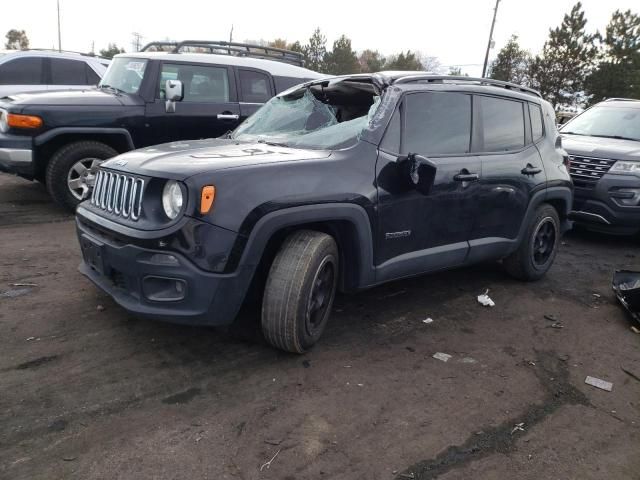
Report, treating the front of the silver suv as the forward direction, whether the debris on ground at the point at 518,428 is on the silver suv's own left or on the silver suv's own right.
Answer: on the silver suv's own left

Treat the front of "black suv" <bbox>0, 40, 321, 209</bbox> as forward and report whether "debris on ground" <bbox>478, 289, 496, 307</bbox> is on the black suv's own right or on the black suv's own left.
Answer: on the black suv's own left

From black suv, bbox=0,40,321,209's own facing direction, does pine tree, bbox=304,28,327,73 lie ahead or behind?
behind

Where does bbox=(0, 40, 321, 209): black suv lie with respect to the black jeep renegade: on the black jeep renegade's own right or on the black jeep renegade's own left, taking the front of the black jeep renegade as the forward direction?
on the black jeep renegade's own right

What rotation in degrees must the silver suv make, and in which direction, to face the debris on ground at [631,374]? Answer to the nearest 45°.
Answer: approximately 90° to its left

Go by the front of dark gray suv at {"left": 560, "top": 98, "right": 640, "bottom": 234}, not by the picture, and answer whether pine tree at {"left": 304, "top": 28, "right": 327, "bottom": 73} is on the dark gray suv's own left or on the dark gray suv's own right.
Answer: on the dark gray suv's own right

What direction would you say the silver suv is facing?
to the viewer's left

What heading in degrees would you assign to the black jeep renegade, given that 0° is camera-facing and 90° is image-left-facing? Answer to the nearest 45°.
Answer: approximately 45°

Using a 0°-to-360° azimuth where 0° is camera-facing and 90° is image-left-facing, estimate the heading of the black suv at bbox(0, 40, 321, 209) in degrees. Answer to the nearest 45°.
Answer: approximately 45°
